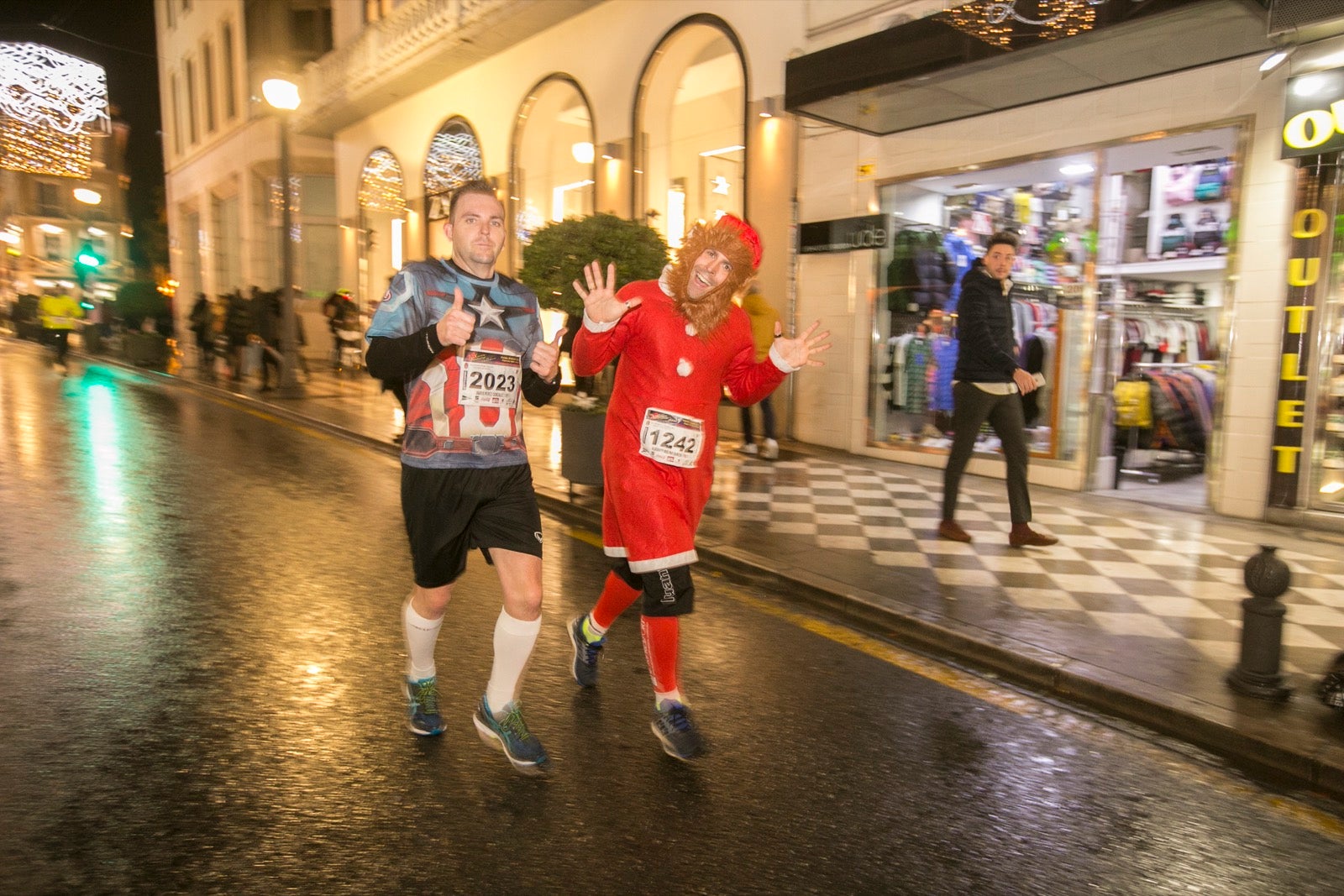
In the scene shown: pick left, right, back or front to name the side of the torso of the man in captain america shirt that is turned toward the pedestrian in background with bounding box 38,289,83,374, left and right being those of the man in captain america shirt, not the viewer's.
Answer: back

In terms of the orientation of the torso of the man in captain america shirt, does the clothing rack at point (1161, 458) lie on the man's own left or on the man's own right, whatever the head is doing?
on the man's own left

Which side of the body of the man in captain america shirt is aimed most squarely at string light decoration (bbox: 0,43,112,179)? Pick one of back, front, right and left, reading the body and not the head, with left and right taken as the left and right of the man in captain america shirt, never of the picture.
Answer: back

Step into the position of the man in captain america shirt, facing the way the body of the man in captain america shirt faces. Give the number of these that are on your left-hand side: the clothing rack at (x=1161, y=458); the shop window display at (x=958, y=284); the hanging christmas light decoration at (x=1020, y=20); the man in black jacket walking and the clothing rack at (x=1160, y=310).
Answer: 5

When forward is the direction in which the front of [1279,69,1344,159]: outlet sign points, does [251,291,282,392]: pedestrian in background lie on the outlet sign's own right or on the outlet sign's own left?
on the outlet sign's own right

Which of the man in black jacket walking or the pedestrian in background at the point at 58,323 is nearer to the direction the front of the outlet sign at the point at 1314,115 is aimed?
the man in black jacket walking

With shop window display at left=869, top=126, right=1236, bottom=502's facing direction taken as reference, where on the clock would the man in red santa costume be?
The man in red santa costume is roughly at 11 o'clock from the shop window display.

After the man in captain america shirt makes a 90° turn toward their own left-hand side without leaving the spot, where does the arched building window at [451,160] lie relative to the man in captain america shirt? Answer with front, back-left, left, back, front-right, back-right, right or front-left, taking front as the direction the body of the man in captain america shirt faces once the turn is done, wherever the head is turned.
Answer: front-left
